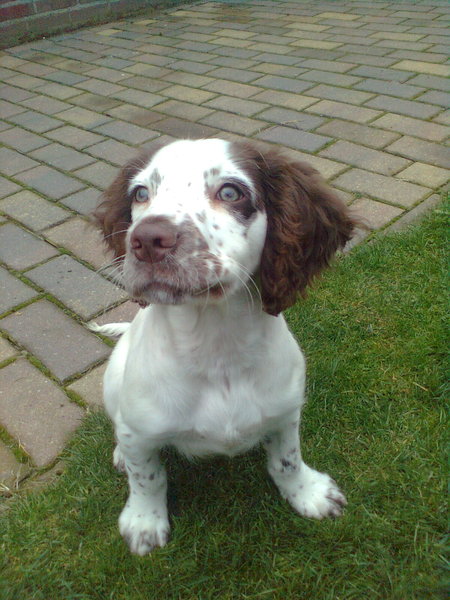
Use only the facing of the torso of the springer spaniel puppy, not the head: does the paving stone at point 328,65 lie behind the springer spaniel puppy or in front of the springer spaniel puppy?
behind

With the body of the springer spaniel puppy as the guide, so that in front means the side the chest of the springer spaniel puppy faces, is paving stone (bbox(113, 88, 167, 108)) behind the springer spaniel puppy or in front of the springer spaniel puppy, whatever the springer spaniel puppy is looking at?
behind

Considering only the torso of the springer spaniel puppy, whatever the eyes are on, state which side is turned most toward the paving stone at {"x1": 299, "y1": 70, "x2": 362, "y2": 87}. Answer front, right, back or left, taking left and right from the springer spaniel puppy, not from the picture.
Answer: back

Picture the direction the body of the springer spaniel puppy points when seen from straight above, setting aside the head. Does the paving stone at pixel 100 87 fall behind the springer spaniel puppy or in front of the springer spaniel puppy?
behind

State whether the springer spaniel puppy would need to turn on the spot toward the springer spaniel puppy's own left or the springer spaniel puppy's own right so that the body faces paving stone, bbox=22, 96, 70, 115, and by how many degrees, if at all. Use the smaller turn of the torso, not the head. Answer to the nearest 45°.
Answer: approximately 180°

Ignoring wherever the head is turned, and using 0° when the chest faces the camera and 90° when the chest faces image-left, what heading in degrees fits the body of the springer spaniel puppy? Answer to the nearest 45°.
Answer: approximately 0°

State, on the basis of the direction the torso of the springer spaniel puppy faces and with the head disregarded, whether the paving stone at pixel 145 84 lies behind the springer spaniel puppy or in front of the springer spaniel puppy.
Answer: behind

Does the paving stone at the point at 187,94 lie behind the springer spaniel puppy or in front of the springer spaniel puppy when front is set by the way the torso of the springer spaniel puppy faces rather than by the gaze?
behind

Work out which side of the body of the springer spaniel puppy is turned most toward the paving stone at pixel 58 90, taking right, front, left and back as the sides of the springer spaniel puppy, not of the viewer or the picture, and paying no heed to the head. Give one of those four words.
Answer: back

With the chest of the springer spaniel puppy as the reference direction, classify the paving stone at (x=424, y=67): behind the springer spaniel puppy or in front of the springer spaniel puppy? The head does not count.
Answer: behind

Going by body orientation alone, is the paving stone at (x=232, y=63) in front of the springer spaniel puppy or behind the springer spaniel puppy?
behind

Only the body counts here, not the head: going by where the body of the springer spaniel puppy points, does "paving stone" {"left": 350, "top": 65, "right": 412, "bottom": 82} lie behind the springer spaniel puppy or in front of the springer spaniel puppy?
behind

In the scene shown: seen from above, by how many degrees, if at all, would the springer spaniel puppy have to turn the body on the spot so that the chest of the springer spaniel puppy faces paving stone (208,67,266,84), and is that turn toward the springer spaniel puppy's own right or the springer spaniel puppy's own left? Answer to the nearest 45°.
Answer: approximately 180°
